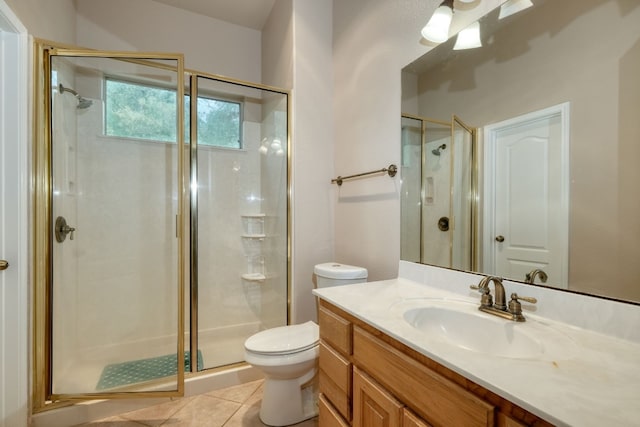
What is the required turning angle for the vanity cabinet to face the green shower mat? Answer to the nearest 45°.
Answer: approximately 45° to its right

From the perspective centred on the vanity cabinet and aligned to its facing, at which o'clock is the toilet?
The toilet is roughly at 3 o'clock from the vanity cabinet.

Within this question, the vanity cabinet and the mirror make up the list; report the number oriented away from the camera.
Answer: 0

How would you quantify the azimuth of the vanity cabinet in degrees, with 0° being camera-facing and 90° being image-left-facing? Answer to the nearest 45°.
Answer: approximately 45°

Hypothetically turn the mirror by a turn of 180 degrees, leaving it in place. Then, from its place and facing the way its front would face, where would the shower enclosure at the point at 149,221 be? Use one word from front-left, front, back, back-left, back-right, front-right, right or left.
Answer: back-left
